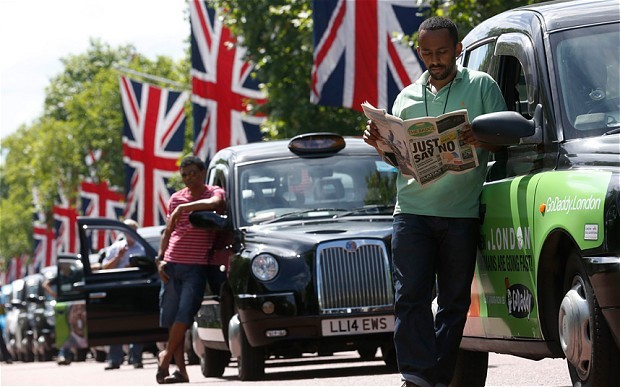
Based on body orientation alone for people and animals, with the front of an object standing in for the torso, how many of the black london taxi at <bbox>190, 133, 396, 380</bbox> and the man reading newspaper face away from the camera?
0

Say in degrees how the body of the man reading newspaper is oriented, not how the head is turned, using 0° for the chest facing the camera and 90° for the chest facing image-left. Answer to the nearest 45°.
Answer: approximately 0°

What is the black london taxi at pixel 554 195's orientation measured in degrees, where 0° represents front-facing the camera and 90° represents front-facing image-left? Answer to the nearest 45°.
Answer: approximately 315°

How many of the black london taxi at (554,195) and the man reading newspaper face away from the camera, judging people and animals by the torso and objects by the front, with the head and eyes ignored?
0
